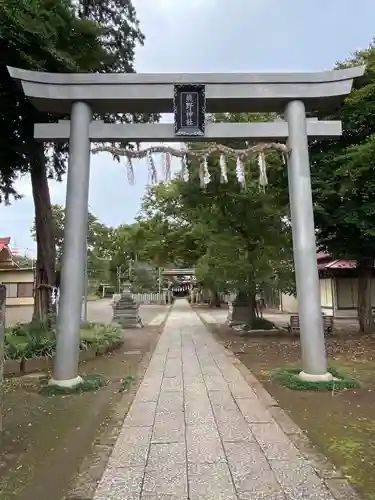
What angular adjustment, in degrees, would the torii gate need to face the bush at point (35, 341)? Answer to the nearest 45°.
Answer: approximately 135° to its right

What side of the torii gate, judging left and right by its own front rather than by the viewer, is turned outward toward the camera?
front

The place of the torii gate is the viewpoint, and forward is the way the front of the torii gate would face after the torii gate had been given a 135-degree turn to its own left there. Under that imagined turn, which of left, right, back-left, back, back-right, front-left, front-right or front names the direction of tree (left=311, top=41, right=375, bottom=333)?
front

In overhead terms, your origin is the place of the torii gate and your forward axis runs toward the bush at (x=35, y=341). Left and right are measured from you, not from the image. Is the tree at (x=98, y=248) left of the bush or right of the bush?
right

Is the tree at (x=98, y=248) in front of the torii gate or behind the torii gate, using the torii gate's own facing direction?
behind

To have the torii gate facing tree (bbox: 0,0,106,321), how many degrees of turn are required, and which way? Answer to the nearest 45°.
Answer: approximately 135° to its right
